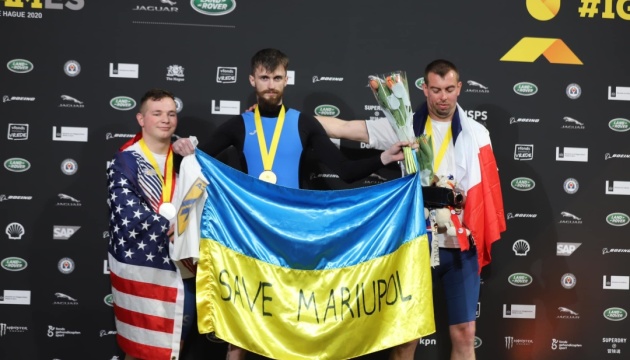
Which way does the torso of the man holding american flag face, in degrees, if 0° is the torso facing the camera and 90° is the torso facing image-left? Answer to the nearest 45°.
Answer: approximately 315°

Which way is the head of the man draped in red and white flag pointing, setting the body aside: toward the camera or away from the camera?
toward the camera

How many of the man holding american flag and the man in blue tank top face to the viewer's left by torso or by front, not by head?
0

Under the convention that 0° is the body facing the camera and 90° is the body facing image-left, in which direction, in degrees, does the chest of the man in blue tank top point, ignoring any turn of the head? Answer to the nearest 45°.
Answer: approximately 0°

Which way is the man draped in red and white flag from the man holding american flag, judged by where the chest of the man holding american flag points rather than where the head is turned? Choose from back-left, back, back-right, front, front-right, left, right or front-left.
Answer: front-left

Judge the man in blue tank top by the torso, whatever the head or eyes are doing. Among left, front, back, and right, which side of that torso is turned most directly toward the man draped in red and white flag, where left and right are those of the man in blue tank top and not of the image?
left

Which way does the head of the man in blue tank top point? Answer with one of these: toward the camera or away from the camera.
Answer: toward the camera
